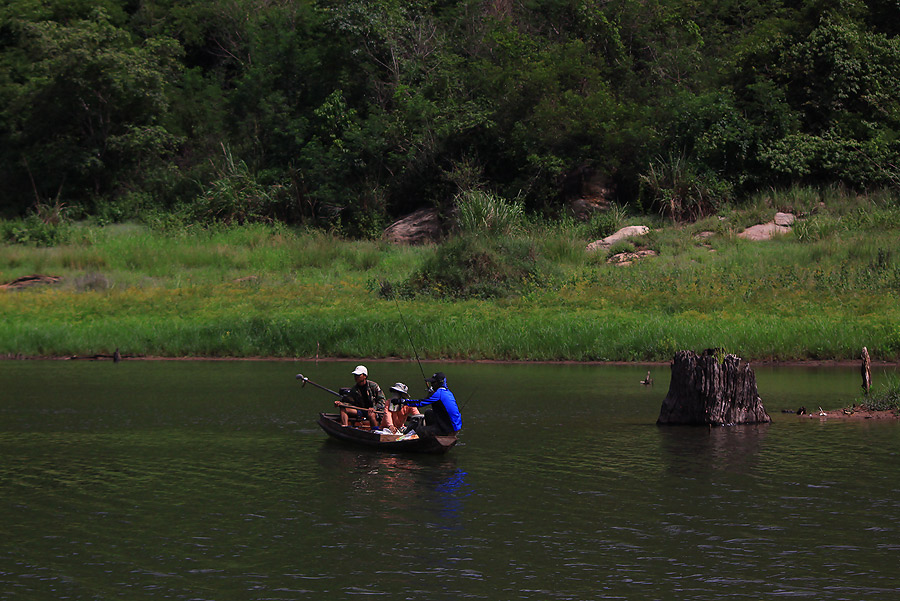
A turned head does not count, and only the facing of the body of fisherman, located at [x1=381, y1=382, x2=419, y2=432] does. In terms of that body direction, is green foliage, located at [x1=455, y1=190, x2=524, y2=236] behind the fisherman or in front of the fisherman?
behind

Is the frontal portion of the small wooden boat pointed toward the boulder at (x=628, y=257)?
no

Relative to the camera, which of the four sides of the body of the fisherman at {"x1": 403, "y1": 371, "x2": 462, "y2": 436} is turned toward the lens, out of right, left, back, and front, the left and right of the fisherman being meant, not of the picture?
left

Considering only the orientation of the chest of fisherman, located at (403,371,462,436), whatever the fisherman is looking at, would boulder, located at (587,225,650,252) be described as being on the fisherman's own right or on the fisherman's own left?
on the fisherman's own right

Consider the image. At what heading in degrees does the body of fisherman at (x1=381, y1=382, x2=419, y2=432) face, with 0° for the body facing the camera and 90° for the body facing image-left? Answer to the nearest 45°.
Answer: approximately 45°

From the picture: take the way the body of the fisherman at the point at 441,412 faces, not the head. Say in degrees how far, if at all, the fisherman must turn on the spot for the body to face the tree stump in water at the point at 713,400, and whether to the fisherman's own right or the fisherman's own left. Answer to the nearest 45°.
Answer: approximately 135° to the fisherman's own right

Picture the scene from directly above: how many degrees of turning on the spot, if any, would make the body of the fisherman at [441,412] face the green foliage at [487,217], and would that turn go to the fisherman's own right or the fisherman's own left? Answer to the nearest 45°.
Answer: approximately 90° to the fisherman's own right

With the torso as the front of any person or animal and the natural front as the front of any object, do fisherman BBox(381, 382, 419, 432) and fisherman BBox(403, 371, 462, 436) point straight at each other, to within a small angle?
no

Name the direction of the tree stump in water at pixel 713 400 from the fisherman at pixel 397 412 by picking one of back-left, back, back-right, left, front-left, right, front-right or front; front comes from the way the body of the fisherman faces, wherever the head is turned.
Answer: back-left

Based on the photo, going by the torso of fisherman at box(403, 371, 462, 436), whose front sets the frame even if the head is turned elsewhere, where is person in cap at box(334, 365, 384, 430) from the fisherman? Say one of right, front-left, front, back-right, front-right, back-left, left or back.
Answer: front-right

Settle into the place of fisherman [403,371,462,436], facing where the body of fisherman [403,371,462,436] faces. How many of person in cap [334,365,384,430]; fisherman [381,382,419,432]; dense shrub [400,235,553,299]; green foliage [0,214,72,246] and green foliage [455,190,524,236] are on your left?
0

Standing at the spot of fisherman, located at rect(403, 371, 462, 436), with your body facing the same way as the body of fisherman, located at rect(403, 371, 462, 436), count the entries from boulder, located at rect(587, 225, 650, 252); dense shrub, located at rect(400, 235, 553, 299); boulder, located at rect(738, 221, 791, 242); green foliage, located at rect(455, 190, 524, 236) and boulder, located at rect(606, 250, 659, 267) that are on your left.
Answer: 0

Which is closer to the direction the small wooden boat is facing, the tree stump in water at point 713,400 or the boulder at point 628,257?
the tree stump in water

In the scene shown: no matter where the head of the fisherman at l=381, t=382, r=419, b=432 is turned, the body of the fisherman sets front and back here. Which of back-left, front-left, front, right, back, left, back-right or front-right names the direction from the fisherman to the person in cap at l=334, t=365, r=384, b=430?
right

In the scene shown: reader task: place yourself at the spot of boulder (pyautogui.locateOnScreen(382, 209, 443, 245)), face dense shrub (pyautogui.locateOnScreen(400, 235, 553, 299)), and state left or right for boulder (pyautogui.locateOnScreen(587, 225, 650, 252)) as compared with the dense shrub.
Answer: left

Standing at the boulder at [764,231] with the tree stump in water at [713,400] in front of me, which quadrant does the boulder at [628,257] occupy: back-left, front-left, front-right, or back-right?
front-right

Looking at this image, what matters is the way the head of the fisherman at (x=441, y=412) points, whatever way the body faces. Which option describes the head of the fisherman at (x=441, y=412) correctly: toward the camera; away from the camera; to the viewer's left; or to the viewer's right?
to the viewer's left

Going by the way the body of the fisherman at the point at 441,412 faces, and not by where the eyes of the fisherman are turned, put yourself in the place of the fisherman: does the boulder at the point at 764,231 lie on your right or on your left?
on your right

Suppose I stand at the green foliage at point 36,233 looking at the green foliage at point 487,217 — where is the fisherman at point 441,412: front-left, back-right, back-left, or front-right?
front-right

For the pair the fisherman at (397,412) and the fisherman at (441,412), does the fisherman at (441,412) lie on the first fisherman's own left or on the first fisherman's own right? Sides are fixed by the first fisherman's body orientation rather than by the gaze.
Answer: on the first fisherman's own left

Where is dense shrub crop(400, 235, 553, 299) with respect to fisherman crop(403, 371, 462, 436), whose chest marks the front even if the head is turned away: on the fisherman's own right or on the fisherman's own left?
on the fisherman's own right

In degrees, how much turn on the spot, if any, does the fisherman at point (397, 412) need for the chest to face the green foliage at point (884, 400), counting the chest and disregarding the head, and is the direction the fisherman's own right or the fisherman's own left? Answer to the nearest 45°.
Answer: approximately 135° to the fisherman's own left
